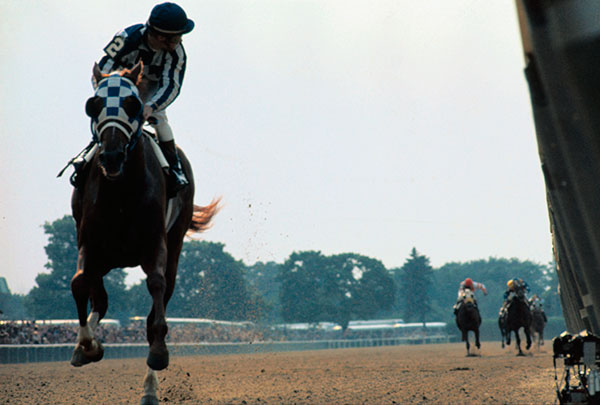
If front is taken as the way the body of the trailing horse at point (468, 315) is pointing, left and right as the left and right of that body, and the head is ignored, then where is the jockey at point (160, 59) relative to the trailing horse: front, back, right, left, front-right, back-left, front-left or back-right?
front

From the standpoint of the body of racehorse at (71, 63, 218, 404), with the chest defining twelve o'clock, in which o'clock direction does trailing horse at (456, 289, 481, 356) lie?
The trailing horse is roughly at 7 o'clock from the racehorse.

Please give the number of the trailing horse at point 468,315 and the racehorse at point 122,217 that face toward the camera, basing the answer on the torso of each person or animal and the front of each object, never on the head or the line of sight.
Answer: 2

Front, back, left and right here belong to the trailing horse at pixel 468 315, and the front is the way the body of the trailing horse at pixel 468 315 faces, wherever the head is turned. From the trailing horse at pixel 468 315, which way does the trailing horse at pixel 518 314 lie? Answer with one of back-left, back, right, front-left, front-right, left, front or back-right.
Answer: front-left

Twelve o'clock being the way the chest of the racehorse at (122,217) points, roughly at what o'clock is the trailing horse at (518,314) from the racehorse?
The trailing horse is roughly at 7 o'clock from the racehorse.

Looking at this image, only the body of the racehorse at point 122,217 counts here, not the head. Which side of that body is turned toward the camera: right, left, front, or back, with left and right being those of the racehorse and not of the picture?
front

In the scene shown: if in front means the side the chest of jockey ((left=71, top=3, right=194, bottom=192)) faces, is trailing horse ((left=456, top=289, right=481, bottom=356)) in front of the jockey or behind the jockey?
behind

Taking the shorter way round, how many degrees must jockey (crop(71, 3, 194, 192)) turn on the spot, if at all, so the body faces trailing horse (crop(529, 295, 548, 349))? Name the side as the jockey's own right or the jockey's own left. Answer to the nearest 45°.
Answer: approximately 135° to the jockey's own left

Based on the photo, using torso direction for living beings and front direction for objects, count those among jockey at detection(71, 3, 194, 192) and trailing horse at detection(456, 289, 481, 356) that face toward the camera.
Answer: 2

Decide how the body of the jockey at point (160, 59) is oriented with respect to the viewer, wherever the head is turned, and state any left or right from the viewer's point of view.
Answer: facing the viewer

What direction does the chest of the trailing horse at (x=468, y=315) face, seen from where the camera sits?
toward the camera
